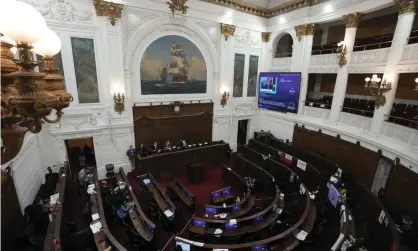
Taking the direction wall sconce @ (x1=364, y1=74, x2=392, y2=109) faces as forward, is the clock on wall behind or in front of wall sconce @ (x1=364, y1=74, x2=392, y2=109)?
in front

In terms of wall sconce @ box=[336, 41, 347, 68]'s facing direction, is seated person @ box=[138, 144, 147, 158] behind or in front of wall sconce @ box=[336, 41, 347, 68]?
in front

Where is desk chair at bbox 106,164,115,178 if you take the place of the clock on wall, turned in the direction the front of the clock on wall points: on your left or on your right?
on your right

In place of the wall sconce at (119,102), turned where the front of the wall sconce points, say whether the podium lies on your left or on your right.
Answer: on your left

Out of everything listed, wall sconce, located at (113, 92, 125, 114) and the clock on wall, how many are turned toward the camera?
2

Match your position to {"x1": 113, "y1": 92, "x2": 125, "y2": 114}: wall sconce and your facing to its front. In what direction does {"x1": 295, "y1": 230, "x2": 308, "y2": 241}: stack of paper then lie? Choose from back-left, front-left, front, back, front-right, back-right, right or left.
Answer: front-left

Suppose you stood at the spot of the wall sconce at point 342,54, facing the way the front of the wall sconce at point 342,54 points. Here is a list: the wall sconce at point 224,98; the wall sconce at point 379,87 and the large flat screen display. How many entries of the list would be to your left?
1

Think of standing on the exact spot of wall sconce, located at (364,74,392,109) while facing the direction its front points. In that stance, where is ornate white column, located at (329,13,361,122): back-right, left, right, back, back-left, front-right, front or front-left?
right

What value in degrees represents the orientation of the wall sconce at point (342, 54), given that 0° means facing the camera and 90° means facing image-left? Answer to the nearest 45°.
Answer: approximately 45°

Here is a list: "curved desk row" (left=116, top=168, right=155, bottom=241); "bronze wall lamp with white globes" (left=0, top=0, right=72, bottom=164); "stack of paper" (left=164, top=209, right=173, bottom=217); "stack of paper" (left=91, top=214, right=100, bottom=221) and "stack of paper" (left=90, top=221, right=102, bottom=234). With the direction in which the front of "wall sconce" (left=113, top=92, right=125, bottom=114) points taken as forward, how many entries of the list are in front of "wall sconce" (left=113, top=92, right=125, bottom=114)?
5

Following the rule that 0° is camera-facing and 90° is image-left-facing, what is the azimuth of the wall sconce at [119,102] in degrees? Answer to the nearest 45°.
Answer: approximately 0°

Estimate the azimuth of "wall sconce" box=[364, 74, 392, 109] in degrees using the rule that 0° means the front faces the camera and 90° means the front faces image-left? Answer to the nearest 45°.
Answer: approximately 45°

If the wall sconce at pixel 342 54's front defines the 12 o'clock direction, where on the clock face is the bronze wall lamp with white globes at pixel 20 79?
The bronze wall lamp with white globes is roughly at 11 o'clock from the wall sconce.

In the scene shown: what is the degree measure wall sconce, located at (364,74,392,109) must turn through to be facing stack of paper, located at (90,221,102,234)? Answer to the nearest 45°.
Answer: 0° — it already faces it
